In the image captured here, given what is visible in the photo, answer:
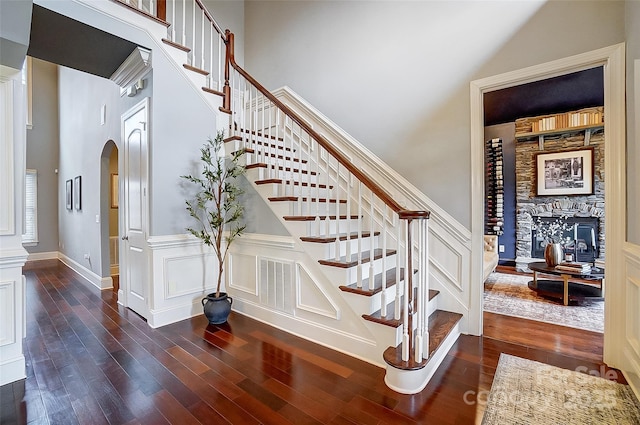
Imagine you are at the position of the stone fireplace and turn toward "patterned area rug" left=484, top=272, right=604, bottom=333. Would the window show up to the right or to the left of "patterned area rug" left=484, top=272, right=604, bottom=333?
right

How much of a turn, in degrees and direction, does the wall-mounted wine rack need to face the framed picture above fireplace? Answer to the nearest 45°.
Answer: approximately 90° to its left

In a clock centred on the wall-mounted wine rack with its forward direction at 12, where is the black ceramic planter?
The black ceramic planter is roughly at 1 o'clock from the wall-mounted wine rack.

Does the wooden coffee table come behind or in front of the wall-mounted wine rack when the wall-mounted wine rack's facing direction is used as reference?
in front

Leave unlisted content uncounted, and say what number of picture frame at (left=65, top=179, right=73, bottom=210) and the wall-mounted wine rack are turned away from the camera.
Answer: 0

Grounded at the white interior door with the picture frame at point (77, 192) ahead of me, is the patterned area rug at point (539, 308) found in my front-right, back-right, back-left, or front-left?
back-right

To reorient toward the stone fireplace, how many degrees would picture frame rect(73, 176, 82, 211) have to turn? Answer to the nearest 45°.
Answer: approximately 90° to its left

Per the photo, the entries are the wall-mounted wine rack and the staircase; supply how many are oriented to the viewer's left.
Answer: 0
